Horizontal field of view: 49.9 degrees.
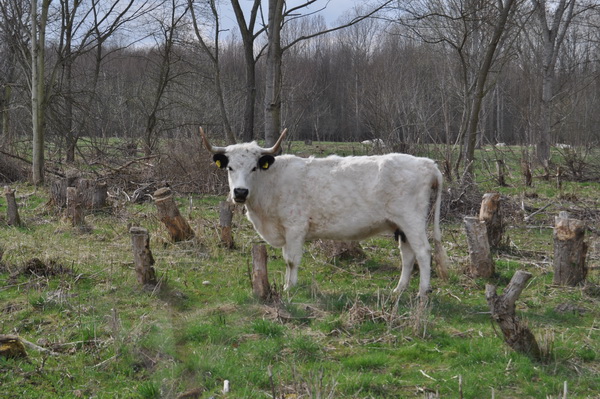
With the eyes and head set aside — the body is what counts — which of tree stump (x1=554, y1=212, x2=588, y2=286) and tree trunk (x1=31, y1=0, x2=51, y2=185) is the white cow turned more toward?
the tree trunk

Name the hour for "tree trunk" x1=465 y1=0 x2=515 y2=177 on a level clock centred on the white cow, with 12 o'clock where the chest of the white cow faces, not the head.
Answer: The tree trunk is roughly at 4 o'clock from the white cow.

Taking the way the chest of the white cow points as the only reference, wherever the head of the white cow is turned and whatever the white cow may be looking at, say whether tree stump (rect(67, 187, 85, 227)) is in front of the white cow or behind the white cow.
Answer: in front

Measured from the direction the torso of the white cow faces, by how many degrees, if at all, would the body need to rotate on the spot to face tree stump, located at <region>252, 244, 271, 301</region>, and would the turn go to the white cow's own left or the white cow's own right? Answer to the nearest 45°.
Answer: approximately 45° to the white cow's own left

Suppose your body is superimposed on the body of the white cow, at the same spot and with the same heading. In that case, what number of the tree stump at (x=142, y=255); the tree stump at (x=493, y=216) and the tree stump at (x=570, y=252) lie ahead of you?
1

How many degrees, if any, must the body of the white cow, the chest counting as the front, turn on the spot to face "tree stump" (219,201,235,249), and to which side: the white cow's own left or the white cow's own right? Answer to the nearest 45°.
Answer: approximately 45° to the white cow's own right

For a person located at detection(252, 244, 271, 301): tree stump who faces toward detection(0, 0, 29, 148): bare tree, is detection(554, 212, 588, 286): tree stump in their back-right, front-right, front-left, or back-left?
back-right

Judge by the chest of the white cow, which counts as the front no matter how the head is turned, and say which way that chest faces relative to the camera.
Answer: to the viewer's left

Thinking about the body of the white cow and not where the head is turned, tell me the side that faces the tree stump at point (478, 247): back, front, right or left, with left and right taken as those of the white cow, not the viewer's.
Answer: back

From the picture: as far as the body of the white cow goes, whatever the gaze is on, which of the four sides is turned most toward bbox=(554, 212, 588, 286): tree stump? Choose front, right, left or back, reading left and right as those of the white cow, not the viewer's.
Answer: back

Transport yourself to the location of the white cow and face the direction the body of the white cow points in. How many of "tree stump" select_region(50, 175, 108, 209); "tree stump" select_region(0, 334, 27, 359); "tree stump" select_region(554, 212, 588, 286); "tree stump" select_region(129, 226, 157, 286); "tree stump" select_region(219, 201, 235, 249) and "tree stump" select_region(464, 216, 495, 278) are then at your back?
2

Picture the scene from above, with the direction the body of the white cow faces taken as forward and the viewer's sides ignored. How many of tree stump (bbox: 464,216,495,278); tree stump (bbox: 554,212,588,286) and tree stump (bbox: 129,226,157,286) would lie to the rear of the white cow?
2

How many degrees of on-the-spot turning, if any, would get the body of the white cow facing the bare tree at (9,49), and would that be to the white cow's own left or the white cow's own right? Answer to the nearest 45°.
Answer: approximately 45° to the white cow's own right

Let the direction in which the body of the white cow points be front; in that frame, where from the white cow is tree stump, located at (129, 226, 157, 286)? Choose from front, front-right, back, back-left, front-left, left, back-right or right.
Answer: front

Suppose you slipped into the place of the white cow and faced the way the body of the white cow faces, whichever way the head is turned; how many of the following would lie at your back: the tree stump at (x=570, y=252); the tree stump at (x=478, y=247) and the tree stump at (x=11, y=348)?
2

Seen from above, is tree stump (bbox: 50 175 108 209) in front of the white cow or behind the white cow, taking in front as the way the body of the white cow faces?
in front
